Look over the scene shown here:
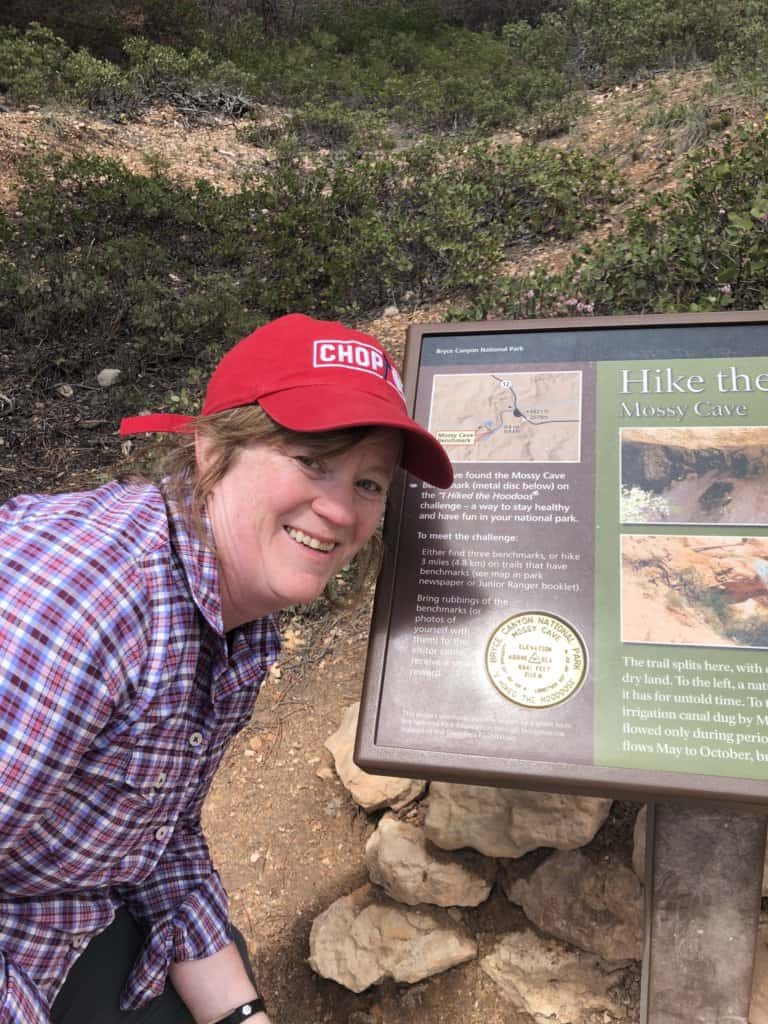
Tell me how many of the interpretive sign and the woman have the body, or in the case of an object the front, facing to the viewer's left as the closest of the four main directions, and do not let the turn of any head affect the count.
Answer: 0

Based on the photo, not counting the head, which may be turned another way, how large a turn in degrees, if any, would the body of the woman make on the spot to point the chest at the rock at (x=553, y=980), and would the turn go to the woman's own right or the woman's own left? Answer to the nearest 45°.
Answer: approximately 90° to the woman's own left

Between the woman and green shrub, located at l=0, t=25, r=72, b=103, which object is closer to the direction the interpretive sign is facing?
the woman

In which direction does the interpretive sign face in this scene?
toward the camera

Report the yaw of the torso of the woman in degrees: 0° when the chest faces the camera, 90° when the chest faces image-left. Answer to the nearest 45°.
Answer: approximately 315°

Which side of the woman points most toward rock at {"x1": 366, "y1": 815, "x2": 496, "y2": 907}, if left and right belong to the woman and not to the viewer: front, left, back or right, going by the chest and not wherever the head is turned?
left

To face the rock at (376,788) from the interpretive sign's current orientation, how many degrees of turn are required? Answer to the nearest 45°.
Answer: approximately 135° to its right

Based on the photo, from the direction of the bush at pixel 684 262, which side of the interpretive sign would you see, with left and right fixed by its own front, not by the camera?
back
